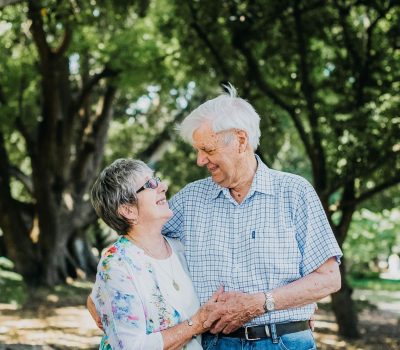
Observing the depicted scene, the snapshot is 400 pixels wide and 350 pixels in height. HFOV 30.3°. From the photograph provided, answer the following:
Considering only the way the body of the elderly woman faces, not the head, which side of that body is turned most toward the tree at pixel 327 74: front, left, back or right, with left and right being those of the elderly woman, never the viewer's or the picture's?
left

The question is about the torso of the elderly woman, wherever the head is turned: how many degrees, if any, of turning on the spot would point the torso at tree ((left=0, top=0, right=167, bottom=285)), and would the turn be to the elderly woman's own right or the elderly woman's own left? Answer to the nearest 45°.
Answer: approximately 135° to the elderly woman's own left

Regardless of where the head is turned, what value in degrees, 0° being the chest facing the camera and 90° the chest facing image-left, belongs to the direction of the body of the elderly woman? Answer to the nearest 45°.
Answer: approximately 315°
